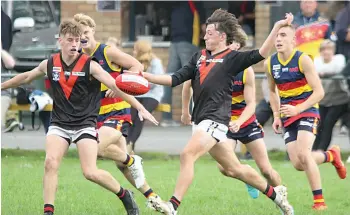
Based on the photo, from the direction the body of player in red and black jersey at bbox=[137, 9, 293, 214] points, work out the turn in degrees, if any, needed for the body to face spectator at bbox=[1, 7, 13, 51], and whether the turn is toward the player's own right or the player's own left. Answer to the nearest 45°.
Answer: approximately 90° to the player's own right

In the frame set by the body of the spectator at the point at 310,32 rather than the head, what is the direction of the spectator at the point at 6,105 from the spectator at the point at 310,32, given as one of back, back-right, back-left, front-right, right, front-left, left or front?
right

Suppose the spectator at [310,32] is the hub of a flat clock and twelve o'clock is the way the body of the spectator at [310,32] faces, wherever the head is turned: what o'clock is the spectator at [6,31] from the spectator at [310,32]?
the spectator at [6,31] is roughly at 3 o'clock from the spectator at [310,32].

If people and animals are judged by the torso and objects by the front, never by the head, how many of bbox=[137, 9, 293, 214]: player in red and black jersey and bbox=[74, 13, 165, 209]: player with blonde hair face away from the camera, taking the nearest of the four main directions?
0

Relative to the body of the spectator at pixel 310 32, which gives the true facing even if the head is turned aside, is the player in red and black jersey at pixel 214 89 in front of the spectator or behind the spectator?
in front

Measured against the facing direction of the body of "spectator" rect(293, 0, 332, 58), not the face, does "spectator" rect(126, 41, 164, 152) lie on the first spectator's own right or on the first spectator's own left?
on the first spectator's own right

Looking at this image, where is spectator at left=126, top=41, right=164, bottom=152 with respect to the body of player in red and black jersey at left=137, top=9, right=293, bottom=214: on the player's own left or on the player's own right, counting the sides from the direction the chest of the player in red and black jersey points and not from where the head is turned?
on the player's own right

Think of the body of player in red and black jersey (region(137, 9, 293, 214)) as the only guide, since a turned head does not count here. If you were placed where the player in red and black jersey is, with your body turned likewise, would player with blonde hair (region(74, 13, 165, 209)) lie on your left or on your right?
on your right
